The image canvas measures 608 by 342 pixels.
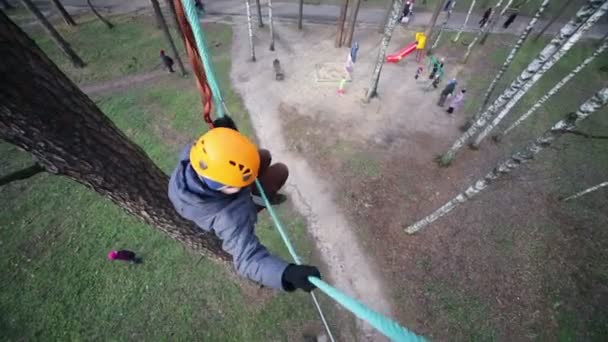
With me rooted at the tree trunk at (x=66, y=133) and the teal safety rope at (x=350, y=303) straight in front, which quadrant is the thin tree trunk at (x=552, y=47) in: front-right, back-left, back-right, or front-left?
front-left

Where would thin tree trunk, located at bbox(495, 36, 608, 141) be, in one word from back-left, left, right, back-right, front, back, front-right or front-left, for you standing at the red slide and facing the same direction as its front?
back-left

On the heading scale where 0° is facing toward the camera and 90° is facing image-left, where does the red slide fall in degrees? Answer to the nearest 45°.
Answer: approximately 90°

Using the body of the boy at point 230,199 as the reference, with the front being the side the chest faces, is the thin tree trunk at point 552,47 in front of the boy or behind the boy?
in front

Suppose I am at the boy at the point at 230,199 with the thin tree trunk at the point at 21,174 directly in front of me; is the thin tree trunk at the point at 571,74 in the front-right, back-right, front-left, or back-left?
back-right

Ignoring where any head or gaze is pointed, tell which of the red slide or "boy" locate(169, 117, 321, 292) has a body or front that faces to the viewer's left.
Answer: the red slide

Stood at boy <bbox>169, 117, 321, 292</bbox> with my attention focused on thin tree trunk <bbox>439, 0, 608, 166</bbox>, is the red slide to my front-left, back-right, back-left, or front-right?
front-left

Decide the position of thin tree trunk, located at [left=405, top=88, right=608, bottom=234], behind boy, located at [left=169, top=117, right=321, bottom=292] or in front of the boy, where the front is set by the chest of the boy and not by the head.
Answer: in front

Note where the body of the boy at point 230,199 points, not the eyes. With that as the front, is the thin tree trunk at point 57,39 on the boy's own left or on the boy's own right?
on the boy's own left

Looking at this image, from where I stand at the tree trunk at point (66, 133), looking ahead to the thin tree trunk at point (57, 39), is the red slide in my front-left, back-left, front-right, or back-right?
front-right
